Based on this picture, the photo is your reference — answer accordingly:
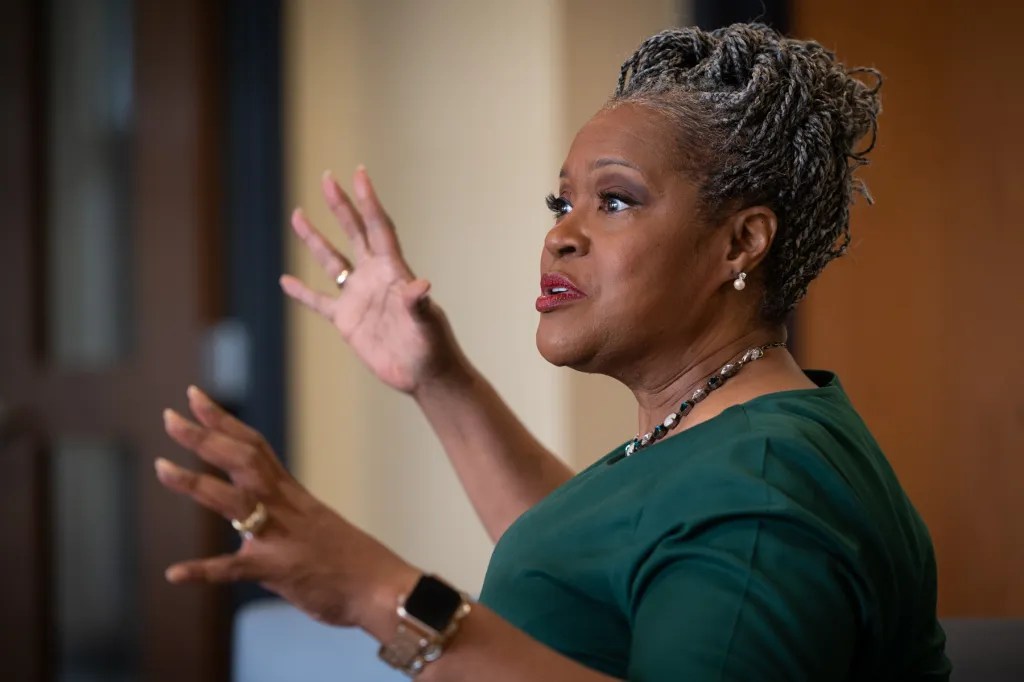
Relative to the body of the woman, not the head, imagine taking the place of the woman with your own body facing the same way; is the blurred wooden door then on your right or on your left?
on your right

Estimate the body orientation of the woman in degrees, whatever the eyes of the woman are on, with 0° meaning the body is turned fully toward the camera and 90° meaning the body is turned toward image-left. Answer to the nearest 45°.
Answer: approximately 90°

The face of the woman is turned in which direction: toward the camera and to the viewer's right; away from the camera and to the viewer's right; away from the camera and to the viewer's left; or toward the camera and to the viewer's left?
toward the camera and to the viewer's left
